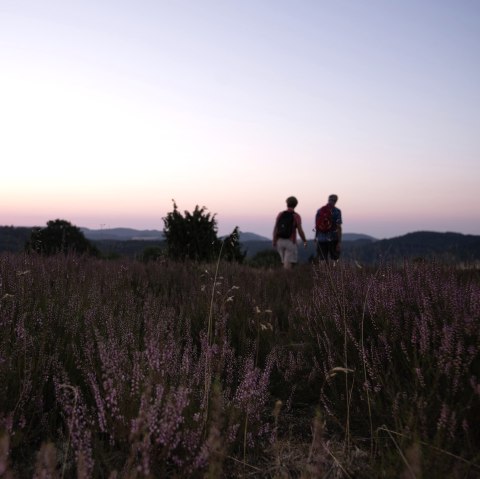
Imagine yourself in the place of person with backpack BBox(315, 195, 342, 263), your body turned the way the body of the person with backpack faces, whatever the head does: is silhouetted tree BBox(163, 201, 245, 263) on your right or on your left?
on your left

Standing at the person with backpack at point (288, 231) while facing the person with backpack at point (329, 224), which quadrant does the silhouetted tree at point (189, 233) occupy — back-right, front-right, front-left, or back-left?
back-left

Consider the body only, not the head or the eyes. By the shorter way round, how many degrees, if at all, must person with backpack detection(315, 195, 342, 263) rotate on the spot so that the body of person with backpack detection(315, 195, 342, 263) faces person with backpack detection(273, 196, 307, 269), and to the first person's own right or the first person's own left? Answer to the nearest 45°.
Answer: approximately 135° to the first person's own left

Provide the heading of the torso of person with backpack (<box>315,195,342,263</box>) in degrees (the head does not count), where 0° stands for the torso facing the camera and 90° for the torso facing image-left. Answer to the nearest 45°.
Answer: approximately 225°
